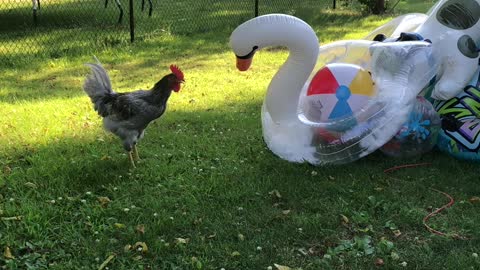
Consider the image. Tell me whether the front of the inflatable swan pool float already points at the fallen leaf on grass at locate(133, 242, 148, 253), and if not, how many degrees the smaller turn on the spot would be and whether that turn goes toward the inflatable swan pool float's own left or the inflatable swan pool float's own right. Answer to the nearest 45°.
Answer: approximately 45° to the inflatable swan pool float's own left

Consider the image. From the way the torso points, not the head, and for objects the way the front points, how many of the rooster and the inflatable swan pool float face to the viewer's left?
1

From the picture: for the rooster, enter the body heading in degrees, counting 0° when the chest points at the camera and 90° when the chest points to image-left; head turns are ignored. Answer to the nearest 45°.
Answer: approximately 270°

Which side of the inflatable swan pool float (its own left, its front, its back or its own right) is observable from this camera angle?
left

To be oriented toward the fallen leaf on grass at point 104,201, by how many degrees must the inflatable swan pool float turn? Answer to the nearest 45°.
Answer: approximately 45° to its left

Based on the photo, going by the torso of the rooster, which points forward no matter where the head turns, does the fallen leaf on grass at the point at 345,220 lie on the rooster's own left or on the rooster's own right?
on the rooster's own right

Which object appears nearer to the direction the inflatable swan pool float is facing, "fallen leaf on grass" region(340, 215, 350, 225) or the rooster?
the rooster

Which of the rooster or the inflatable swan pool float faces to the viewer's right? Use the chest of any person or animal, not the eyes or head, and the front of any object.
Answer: the rooster

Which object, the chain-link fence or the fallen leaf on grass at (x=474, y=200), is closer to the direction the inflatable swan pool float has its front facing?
the chain-link fence

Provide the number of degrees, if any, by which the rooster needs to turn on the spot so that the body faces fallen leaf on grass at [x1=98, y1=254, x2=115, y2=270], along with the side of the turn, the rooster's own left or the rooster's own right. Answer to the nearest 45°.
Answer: approximately 90° to the rooster's own right

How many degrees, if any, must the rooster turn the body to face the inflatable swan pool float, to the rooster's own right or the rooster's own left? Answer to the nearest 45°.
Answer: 0° — it already faces it

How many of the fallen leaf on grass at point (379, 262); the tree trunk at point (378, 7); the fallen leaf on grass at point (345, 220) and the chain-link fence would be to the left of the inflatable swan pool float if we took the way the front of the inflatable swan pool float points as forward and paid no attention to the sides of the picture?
2

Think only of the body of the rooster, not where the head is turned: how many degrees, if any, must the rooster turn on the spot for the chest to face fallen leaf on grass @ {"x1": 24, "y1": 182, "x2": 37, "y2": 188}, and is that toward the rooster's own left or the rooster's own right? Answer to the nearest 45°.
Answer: approximately 135° to the rooster's own right
